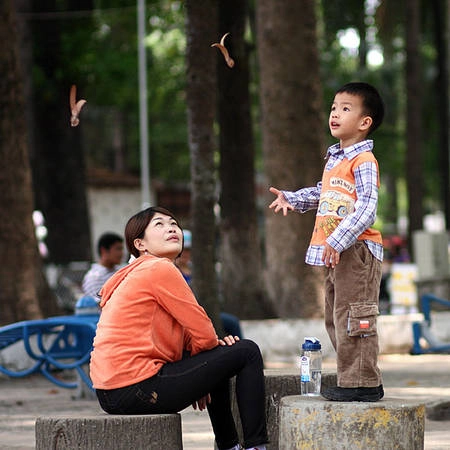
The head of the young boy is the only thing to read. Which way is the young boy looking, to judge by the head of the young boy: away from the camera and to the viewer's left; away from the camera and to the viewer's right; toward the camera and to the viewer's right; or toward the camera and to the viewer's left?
toward the camera and to the viewer's left

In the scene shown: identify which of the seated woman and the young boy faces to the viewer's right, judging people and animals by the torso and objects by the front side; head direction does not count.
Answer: the seated woman

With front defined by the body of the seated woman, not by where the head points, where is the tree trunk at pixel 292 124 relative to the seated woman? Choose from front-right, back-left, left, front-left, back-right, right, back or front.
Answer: left

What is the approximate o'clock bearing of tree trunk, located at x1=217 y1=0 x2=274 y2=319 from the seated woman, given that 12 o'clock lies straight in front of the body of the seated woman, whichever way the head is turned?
The tree trunk is roughly at 9 o'clock from the seated woman.

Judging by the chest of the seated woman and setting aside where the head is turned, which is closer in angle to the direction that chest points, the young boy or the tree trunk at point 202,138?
the young boy

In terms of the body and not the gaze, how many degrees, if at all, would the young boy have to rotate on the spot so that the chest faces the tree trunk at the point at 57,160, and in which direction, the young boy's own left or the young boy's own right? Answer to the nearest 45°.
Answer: approximately 135° to the young boy's own right

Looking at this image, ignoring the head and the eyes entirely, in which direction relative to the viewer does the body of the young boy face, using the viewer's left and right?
facing the viewer and to the left of the viewer

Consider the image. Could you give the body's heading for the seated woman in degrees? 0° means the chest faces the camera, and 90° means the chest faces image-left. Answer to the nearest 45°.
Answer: approximately 270°

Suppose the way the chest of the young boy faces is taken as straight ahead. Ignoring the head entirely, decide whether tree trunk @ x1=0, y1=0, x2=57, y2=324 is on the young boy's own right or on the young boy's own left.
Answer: on the young boy's own right
